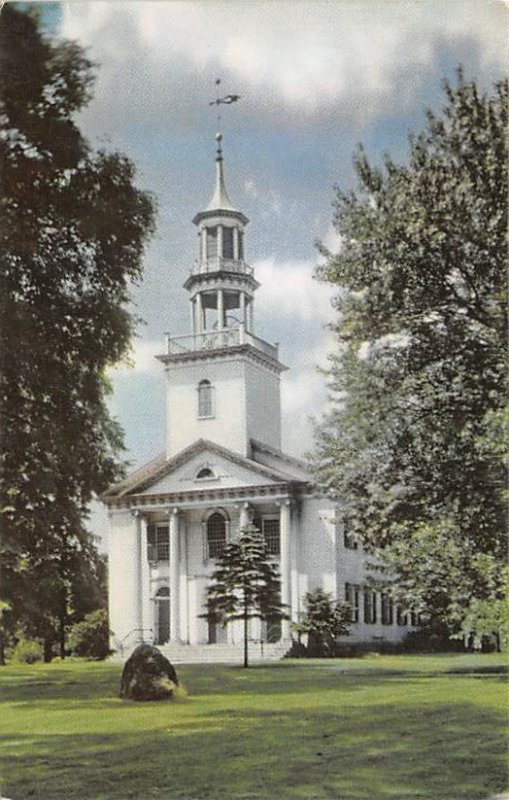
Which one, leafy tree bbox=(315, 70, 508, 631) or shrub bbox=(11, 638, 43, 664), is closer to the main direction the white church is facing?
the shrub

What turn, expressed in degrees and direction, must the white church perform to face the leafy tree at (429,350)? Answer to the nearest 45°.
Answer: approximately 135° to its left

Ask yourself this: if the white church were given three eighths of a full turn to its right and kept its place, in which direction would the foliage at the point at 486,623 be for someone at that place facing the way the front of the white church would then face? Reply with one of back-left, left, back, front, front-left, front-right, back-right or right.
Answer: right

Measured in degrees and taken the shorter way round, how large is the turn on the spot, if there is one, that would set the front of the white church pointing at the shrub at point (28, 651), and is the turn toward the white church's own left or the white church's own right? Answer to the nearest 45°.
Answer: approximately 45° to the white church's own right

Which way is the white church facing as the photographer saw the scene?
facing the viewer and to the left of the viewer
